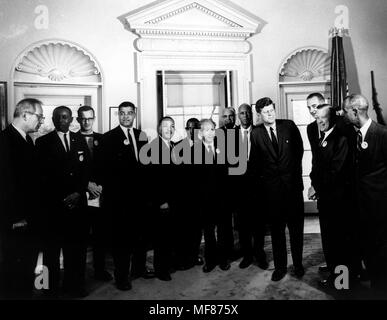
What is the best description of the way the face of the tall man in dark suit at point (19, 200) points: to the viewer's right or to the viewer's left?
to the viewer's right

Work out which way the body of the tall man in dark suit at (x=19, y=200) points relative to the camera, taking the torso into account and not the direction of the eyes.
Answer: to the viewer's right

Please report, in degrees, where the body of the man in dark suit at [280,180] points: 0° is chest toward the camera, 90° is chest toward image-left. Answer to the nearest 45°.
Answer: approximately 0°

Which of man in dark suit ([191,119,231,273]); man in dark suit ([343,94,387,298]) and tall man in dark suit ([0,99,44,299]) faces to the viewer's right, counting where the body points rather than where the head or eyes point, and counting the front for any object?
the tall man in dark suit
